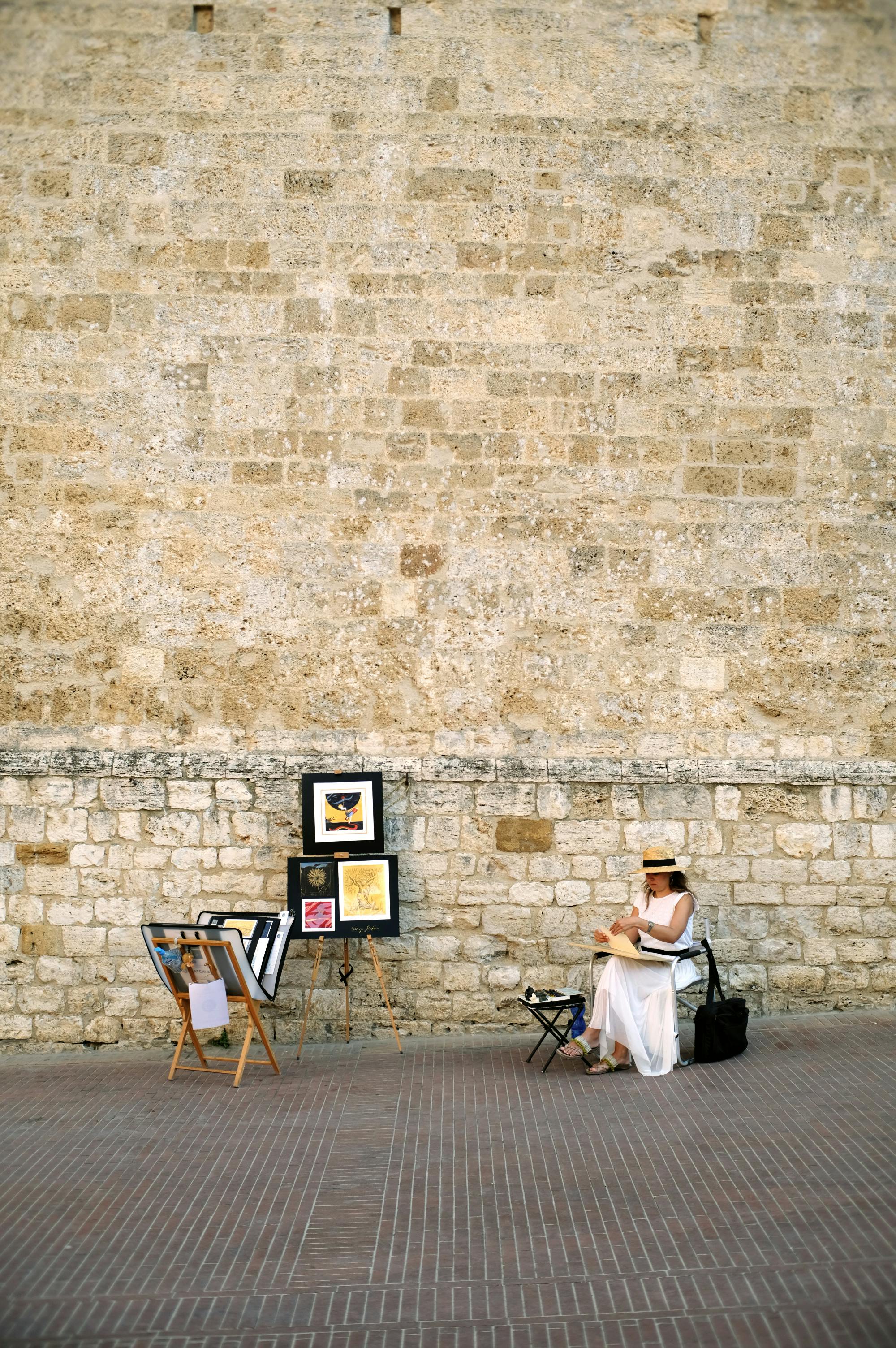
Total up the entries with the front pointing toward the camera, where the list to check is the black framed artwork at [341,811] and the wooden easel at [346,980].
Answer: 2

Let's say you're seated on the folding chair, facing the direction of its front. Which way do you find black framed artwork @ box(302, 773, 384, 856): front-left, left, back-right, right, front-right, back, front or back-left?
front-right

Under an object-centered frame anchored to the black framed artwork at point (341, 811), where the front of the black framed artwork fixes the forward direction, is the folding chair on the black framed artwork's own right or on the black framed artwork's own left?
on the black framed artwork's own left

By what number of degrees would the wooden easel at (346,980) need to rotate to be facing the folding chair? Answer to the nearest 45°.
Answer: approximately 90° to its left

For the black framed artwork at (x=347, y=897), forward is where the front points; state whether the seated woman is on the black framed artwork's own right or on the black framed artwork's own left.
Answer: on the black framed artwork's own left

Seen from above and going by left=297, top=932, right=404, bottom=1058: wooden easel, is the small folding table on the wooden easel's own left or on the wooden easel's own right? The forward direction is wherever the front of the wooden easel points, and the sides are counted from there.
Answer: on the wooden easel's own left

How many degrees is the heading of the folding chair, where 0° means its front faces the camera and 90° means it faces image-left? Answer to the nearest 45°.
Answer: approximately 45°

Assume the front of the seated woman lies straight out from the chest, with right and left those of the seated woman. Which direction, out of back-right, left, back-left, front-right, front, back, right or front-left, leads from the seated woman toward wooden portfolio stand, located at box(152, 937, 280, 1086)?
front-right

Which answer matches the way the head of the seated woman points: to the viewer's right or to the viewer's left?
to the viewer's left
